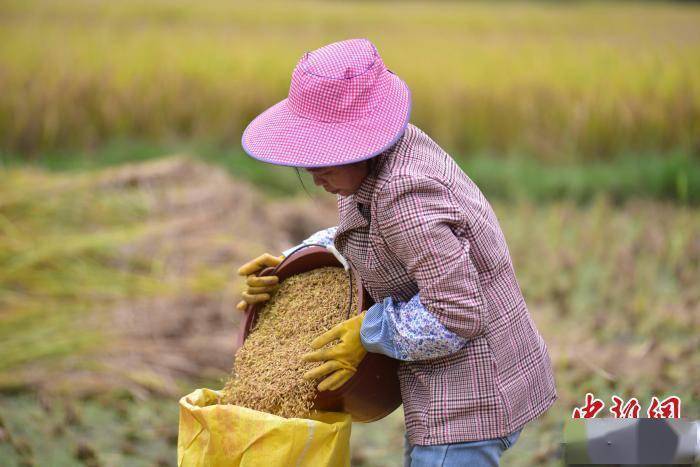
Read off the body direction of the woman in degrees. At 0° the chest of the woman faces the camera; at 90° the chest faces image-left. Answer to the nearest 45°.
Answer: approximately 90°
